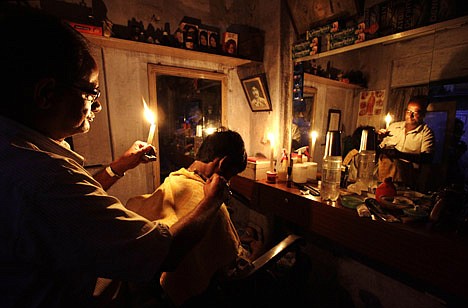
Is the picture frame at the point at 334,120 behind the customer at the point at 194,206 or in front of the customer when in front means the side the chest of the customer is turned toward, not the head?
in front

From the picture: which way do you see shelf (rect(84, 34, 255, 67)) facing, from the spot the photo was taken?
facing the viewer and to the right of the viewer

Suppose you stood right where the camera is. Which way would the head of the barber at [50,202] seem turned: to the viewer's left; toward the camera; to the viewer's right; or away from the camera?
to the viewer's right

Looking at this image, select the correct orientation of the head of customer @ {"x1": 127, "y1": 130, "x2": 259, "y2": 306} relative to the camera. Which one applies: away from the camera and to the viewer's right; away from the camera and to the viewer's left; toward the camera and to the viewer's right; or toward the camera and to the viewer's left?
away from the camera and to the viewer's right

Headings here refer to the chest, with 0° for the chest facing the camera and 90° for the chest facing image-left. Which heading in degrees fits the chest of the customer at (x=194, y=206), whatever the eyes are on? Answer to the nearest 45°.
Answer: approximately 225°

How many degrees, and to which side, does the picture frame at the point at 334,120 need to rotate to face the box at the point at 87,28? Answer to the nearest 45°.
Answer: approximately 45° to its right

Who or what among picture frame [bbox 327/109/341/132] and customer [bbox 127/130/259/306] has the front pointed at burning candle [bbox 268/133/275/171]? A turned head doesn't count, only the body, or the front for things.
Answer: the customer
